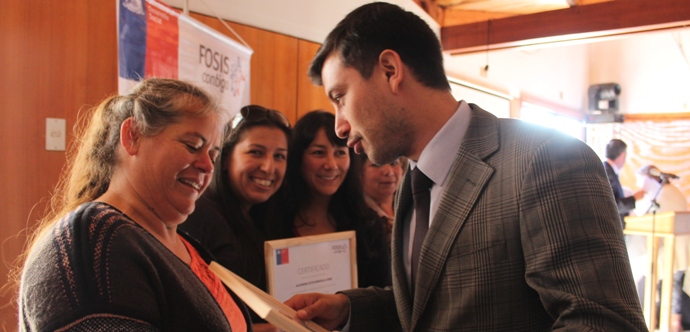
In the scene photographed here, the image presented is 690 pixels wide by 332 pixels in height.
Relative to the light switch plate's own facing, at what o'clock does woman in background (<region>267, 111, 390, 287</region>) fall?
The woman in background is roughly at 10 o'clock from the light switch plate.

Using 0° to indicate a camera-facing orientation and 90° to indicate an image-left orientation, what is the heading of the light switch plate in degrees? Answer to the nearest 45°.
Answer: approximately 0°

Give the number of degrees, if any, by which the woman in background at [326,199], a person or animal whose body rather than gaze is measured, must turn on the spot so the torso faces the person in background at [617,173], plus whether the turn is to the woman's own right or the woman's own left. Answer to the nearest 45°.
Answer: approximately 135° to the woman's own left

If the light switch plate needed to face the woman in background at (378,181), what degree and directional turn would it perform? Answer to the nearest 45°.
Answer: approximately 90° to its left

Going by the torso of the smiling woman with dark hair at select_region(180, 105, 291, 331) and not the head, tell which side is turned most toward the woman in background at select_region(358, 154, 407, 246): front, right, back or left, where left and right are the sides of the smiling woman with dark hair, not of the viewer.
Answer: left

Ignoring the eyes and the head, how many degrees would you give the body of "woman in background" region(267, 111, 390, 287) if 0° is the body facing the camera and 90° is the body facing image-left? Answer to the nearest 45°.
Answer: approximately 0°
